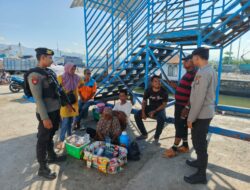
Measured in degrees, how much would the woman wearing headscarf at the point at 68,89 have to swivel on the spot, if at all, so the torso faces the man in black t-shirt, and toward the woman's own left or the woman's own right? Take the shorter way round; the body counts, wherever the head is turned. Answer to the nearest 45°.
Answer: approximately 45° to the woman's own left

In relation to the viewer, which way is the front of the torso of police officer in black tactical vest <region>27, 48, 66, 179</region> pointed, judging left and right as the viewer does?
facing to the right of the viewer

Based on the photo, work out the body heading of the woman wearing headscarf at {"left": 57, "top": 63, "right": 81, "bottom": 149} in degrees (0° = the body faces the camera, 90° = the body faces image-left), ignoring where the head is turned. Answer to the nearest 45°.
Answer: approximately 315°

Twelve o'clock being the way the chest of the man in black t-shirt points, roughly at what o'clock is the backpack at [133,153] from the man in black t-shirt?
The backpack is roughly at 1 o'clock from the man in black t-shirt.

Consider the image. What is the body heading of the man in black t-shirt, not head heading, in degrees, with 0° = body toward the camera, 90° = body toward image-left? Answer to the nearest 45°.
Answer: approximately 0°

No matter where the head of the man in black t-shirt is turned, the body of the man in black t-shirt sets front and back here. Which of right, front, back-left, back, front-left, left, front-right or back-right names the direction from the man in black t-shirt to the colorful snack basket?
front-right

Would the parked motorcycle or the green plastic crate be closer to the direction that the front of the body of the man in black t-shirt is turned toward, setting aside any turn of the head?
the green plastic crate

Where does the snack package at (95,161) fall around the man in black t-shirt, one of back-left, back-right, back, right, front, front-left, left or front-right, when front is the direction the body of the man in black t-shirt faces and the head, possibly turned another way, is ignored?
front-right

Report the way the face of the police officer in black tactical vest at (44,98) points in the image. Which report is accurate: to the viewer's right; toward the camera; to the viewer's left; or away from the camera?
to the viewer's right

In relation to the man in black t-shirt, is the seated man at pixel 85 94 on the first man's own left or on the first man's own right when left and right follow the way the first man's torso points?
on the first man's own right

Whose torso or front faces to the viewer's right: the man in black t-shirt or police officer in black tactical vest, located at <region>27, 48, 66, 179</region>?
the police officer in black tactical vest
